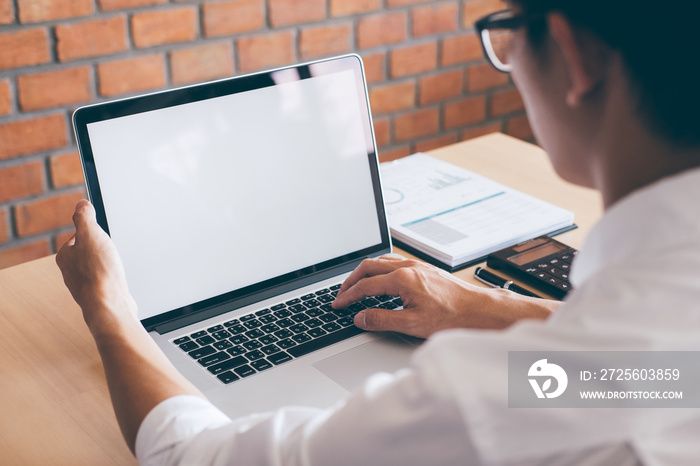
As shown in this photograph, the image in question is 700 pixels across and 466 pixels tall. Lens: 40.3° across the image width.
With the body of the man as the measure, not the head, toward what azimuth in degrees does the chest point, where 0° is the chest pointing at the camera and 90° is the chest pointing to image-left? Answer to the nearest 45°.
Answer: approximately 135°

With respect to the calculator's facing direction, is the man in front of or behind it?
in front

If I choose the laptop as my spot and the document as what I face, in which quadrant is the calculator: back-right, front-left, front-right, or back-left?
front-right

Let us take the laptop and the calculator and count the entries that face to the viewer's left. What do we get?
0

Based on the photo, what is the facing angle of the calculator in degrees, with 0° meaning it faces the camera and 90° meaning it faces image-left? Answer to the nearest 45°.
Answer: approximately 315°

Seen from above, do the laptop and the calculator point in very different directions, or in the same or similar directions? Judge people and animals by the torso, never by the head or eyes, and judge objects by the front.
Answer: same or similar directions

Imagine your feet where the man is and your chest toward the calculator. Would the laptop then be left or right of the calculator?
left

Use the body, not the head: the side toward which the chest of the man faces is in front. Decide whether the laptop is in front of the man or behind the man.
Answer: in front

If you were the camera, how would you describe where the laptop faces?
facing the viewer and to the right of the viewer

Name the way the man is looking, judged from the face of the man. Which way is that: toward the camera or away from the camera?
away from the camera

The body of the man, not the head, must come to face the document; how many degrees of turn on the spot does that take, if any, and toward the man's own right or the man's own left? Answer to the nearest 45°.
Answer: approximately 45° to the man's own right

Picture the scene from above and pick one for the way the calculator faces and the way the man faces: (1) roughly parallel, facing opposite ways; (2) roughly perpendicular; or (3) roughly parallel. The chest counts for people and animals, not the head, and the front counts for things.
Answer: roughly parallel, facing opposite ways
